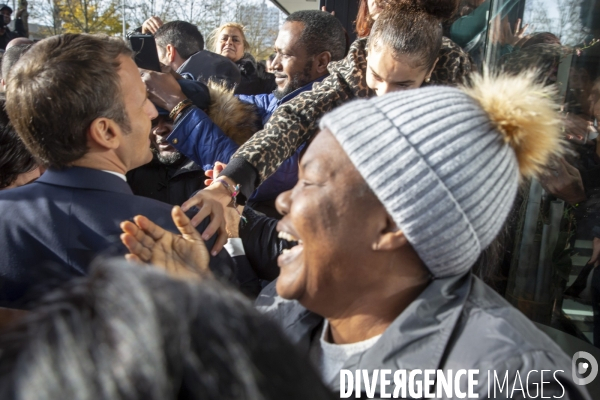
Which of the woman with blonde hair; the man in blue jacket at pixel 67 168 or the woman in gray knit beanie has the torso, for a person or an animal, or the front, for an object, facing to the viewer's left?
the woman in gray knit beanie

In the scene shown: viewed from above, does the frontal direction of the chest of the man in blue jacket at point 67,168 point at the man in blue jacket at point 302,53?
yes

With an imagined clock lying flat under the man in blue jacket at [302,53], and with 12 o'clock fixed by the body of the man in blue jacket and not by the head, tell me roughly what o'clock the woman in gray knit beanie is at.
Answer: The woman in gray knit beanie is roughly at 9 o'clock from the man in blue jacket.

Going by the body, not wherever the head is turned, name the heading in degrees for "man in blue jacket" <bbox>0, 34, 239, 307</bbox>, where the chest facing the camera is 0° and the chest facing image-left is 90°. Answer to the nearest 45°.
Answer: approximately 225°

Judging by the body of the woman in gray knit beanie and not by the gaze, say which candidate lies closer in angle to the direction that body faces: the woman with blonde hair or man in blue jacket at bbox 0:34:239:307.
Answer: the man in blue jacket

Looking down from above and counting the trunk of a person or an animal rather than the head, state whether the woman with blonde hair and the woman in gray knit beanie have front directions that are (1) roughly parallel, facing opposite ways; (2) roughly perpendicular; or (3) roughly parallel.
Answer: roughly perpendicular

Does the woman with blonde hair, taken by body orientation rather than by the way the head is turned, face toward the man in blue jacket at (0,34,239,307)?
yes

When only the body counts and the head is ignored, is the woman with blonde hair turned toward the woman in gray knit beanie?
yes

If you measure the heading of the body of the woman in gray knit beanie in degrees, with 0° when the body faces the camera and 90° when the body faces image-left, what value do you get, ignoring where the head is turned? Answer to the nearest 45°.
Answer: approximately 90°
